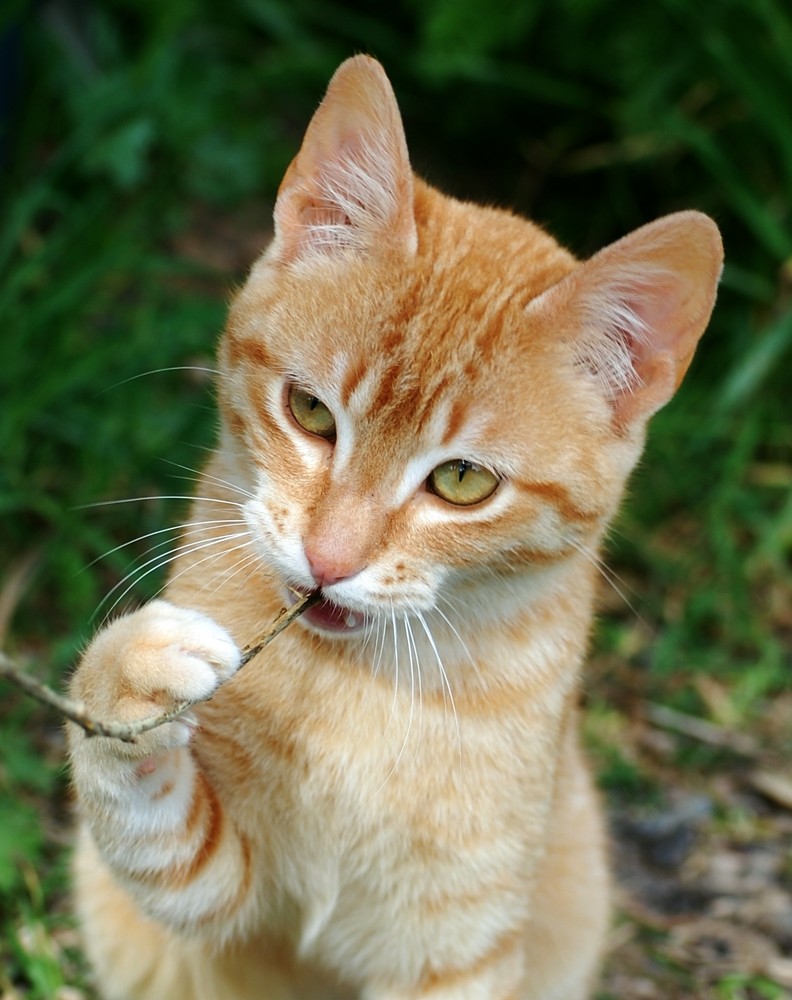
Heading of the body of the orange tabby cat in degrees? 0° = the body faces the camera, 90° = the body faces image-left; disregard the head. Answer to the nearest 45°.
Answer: approximately 0°

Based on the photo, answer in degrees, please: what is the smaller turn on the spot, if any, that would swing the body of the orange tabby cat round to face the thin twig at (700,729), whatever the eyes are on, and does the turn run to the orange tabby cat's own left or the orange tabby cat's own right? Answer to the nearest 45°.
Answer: approximately 135° to the orange tabby cat's own left
